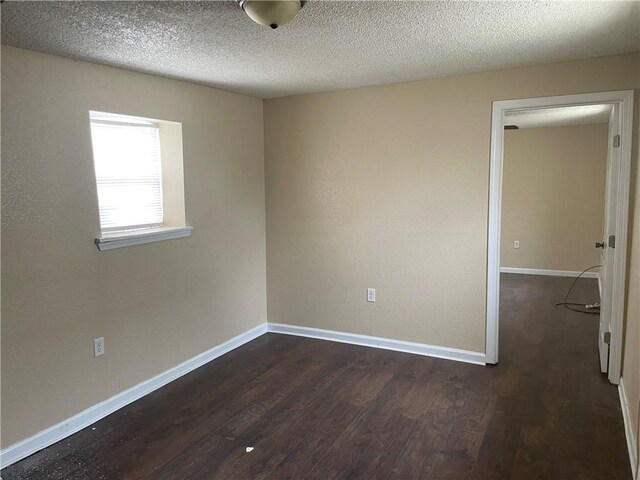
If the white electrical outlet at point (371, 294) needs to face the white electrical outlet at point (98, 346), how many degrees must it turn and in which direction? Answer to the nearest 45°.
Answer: approximately 45° to its right

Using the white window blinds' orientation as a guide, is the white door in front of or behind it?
in front

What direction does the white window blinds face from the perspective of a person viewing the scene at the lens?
facing the viewer and to the right of the viewer

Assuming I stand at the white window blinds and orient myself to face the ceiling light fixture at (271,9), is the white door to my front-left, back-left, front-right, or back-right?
front-left

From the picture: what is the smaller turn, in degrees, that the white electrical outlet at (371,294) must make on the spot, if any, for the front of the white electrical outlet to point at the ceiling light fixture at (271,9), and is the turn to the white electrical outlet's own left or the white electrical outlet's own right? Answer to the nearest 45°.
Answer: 0° — it already faces it

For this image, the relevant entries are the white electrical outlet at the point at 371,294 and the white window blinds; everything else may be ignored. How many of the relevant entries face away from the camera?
0

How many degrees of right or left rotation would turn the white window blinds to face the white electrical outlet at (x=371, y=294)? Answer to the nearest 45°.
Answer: approximately 45° to its left

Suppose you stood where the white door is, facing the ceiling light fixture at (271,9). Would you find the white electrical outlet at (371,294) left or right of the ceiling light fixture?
right

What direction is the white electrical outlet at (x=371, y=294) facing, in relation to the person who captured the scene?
facing the viewer

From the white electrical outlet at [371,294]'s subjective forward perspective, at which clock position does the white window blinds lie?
The white window blinds is roughly at 2 o'clock from the white electrical outlet.

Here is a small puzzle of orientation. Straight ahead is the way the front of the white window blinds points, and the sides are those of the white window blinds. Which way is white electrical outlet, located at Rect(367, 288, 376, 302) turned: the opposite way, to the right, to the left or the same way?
to the right
